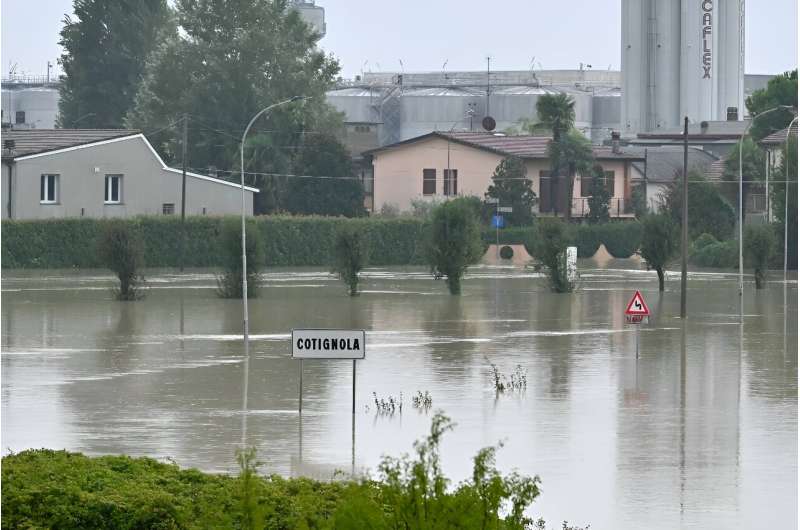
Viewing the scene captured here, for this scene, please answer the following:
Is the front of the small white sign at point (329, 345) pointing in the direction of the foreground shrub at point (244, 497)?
yes

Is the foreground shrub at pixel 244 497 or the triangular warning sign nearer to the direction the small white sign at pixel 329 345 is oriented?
the foreground shrub

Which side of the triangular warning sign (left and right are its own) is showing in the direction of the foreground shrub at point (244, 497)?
front

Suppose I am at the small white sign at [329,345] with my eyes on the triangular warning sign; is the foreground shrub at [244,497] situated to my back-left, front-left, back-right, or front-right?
back-right

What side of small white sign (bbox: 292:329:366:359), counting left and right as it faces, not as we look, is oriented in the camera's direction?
front

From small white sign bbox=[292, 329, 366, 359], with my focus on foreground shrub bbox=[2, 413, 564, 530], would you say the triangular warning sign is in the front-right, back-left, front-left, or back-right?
back-left

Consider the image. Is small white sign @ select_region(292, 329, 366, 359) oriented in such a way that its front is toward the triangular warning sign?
no

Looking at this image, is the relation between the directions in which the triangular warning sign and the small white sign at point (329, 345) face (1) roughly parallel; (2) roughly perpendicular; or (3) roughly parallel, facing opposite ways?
roughly parallel

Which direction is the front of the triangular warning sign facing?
toward the camera

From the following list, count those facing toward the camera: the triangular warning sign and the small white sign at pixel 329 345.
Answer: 2

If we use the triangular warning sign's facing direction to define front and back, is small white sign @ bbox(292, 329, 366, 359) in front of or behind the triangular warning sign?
in front
